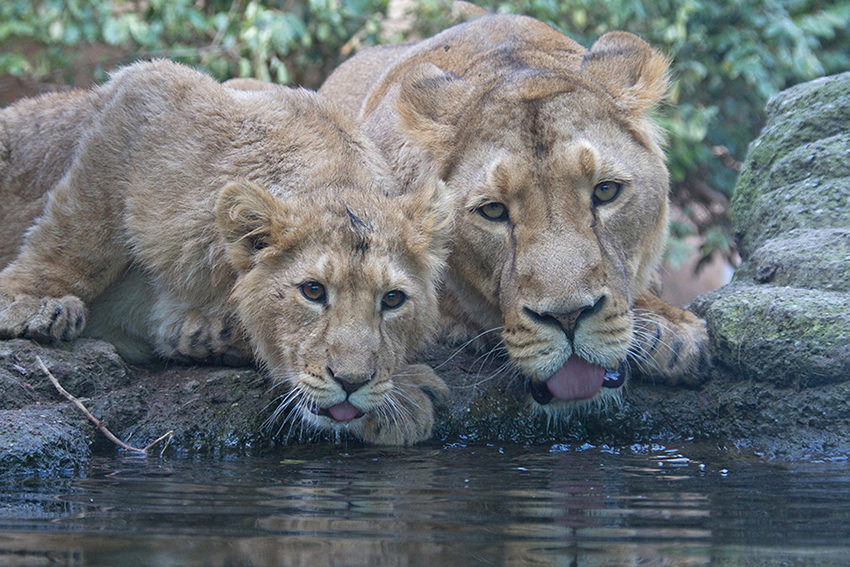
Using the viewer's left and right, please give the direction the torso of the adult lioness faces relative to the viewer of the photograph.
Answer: facing the viewer

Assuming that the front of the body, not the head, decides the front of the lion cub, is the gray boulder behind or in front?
in front

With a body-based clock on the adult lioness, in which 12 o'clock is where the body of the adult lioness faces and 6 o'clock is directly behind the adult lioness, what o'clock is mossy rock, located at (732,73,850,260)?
The mossy rock is roughly at 8 o'clock from the adult lioness.

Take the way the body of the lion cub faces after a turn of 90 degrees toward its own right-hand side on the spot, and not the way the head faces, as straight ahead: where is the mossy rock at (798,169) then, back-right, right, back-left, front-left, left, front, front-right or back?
back-left

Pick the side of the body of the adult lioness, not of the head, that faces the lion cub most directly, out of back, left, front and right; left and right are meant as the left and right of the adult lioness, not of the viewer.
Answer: right

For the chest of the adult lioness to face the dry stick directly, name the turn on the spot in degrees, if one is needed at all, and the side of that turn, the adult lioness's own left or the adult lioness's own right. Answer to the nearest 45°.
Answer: approximately 90° to the adult lioness's own right

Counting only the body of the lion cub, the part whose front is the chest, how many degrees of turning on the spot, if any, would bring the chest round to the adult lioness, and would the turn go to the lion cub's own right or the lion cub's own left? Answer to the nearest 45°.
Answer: approximately 45° to the lion cub's own left

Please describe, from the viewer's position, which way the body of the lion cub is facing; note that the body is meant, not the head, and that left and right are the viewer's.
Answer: facing the viewer and to the right of the viewer

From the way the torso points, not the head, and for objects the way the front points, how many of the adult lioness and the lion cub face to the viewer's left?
0

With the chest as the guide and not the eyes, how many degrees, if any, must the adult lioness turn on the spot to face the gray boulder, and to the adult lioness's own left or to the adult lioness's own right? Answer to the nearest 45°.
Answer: approximately 90° to the adult lioness's own left
